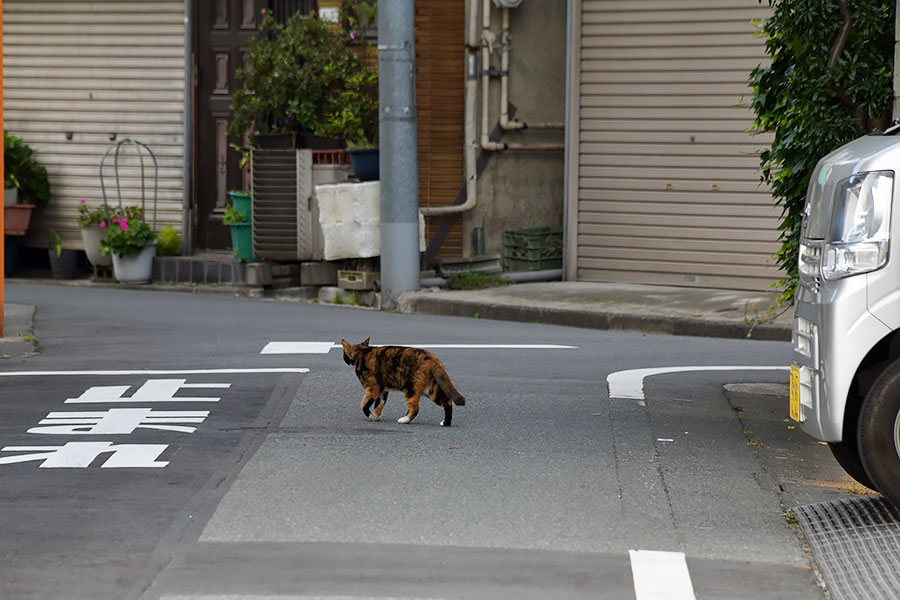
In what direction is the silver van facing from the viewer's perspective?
to the viewer's left

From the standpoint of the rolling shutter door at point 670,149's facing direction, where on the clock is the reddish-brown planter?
The reddish-brown planter is roughly at 3 o'clock from the rolling shutter door.

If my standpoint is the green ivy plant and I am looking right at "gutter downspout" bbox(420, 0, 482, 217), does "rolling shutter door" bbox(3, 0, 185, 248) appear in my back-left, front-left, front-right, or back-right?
front-left

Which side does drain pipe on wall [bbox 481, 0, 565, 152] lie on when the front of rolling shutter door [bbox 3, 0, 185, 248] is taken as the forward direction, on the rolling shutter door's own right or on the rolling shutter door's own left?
on the rolling shutter door's own left

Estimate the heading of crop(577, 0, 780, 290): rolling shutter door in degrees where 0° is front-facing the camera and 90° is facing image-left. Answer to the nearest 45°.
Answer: approximately 0°

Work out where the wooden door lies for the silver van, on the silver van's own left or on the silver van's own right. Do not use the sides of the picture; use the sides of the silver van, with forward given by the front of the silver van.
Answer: on the silver van's own right

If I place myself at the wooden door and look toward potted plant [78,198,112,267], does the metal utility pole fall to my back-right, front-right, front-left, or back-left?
back-left

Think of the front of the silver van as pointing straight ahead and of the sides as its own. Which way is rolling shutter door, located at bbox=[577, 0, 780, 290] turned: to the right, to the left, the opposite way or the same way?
to the left

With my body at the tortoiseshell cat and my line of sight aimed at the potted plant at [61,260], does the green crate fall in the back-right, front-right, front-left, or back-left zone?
front-right

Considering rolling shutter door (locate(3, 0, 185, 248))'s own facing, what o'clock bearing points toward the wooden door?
The wooden door is roughly at 10 o'clock from the rolling shutter door.

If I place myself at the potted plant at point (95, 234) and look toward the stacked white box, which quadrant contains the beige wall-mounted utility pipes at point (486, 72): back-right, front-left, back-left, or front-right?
front-left

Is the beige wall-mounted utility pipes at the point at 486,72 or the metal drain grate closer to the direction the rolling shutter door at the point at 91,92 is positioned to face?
the metal drain grate

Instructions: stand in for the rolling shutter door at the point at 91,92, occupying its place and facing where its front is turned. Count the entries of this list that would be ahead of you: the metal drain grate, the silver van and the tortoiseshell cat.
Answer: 3

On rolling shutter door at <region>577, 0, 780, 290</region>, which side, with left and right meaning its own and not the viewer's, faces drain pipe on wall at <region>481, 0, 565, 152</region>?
right

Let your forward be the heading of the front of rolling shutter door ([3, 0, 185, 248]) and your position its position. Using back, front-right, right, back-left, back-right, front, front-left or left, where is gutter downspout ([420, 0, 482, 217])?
front-left

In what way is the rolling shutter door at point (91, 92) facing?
toward the camera

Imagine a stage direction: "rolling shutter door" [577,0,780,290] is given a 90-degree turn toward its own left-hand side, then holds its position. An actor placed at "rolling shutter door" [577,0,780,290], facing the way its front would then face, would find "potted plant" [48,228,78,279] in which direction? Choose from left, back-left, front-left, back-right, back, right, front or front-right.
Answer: back
